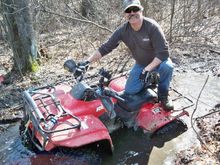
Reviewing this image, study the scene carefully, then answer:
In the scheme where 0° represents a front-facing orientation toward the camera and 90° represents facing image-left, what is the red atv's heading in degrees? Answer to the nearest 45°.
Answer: approximately 45°

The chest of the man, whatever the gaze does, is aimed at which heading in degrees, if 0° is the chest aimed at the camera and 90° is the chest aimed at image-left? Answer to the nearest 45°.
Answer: approximately 0°
